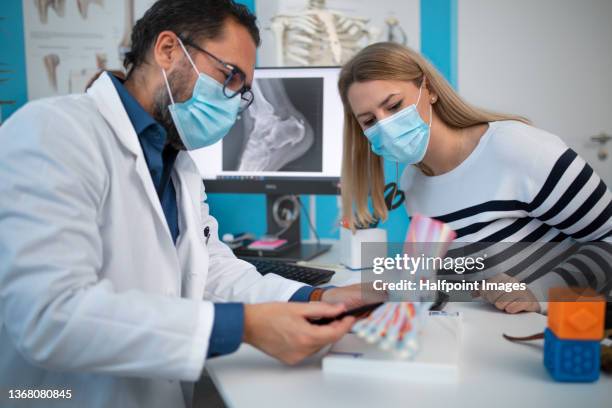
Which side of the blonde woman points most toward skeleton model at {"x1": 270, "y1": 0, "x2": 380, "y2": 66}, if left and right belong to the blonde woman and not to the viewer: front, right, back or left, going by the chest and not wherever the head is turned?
right

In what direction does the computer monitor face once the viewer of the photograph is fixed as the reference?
facing the viewer

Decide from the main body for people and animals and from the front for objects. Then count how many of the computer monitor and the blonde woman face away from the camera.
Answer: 0

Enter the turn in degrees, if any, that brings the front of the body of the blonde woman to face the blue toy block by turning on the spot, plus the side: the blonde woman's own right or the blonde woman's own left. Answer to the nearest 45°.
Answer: approximately 45° to the blonde woman's own left

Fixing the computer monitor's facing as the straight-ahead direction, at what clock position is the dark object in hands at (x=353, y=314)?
The dark object in hands is roughly at 12 o'clock from the computer monitor.

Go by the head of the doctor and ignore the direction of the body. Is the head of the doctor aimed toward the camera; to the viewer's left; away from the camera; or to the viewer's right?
to the viewer's right

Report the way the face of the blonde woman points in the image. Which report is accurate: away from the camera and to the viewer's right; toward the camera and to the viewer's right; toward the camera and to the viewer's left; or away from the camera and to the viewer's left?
toward the camera and to the viewer's left

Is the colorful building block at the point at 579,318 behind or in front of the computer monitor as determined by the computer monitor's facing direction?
in front

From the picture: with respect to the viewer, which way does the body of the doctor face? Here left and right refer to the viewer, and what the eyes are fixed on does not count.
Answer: facing the viewer and to the right of the viewer

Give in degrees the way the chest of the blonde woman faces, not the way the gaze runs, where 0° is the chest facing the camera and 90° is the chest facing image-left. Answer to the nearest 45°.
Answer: approximately 45°

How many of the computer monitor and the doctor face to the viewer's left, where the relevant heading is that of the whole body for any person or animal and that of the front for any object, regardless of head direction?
0
